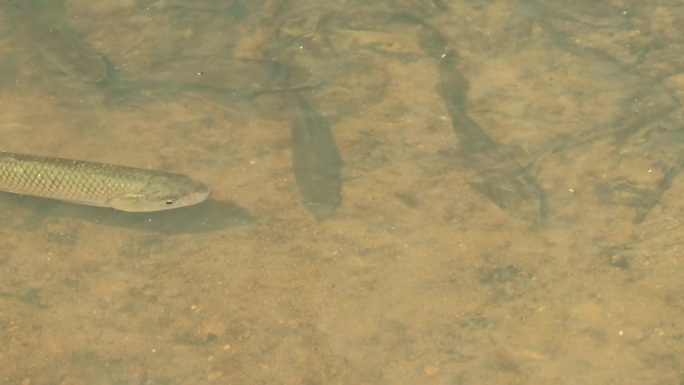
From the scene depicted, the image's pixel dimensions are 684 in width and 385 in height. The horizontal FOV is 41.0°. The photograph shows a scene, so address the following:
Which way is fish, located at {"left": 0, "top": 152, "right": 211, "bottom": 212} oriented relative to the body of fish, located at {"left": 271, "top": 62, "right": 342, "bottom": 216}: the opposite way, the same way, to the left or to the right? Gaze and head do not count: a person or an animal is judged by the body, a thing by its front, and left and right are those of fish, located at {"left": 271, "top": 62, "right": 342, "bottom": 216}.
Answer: to the left

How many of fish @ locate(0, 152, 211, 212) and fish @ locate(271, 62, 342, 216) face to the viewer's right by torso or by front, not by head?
1

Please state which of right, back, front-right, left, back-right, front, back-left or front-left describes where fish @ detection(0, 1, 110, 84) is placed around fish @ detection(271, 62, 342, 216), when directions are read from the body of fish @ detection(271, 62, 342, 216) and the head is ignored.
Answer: back-right

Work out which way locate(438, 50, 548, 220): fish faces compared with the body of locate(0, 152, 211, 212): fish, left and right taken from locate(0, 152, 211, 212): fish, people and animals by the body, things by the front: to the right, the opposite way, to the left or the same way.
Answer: to the right

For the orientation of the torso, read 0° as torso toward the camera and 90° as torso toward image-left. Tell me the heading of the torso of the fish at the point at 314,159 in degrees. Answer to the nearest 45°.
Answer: approximately 0°

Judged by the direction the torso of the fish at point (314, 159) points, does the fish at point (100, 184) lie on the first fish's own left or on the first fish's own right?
on the first fish's own right

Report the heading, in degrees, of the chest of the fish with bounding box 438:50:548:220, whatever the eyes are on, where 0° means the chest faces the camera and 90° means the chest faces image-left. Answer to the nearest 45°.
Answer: approximately 315°

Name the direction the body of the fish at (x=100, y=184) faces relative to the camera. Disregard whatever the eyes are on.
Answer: to the viewer's right

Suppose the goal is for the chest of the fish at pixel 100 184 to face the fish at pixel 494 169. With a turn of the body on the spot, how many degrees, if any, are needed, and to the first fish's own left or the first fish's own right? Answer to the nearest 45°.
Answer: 0° — it already faces it

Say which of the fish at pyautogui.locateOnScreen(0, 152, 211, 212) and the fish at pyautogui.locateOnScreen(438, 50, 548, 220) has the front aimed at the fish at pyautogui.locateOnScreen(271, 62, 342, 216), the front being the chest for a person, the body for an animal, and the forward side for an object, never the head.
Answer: the fish at pyautogui.locateOnScreen(0, 152, 211, 212)

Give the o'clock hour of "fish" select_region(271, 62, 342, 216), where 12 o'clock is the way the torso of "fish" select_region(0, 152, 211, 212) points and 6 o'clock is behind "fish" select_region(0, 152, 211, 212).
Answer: "fish" select_region(271, 62, 342, 216) is roughly at 12 o'clock from "fish" select_region(0, 152, 211, 212).

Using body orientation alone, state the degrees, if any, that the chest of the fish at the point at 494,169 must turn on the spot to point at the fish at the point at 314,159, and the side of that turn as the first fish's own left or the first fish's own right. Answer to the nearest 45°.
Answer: approximately 135° to the first fish's own right
